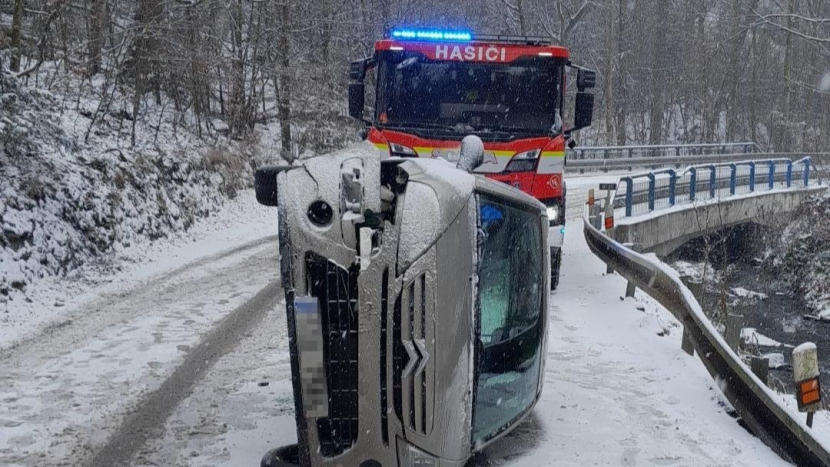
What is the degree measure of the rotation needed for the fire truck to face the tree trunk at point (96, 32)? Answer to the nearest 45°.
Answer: approximately 135° to its right

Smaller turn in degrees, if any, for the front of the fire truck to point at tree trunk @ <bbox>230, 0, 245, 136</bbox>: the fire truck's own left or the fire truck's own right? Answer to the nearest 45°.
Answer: approximately 135° to the fire truck's own right

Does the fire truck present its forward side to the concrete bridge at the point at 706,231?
no

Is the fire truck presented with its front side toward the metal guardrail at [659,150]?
no

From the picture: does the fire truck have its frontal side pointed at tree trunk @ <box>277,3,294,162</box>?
no

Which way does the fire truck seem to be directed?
toward the camera

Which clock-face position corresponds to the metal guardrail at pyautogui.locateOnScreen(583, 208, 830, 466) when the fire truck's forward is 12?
The metal guardrail is roughly at 11 o'clock from the fire truck.

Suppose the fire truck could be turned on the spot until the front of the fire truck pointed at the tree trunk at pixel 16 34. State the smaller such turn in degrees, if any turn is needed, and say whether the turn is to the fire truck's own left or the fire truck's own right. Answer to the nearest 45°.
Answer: approximately 90° to the fire truck's own right

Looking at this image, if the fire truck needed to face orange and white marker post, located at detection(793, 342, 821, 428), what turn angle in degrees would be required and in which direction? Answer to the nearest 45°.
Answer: approximately 45° to its left

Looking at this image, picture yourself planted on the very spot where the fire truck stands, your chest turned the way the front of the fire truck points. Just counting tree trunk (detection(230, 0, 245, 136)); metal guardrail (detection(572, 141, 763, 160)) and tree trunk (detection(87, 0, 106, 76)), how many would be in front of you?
0

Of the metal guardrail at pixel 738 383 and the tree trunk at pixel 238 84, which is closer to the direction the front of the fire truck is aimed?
the metal guardrail

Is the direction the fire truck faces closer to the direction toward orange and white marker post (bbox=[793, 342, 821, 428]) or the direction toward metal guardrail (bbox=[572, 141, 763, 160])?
the orange and white marker post

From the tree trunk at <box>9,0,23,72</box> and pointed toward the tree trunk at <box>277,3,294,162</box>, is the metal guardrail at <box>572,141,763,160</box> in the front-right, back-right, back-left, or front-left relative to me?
front-right

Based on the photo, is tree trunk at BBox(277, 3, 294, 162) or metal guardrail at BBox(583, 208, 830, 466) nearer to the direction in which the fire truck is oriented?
the metal guardrail

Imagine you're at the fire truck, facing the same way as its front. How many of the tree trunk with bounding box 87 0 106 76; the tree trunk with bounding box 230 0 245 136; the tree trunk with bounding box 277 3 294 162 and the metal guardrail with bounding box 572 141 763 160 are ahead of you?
0
